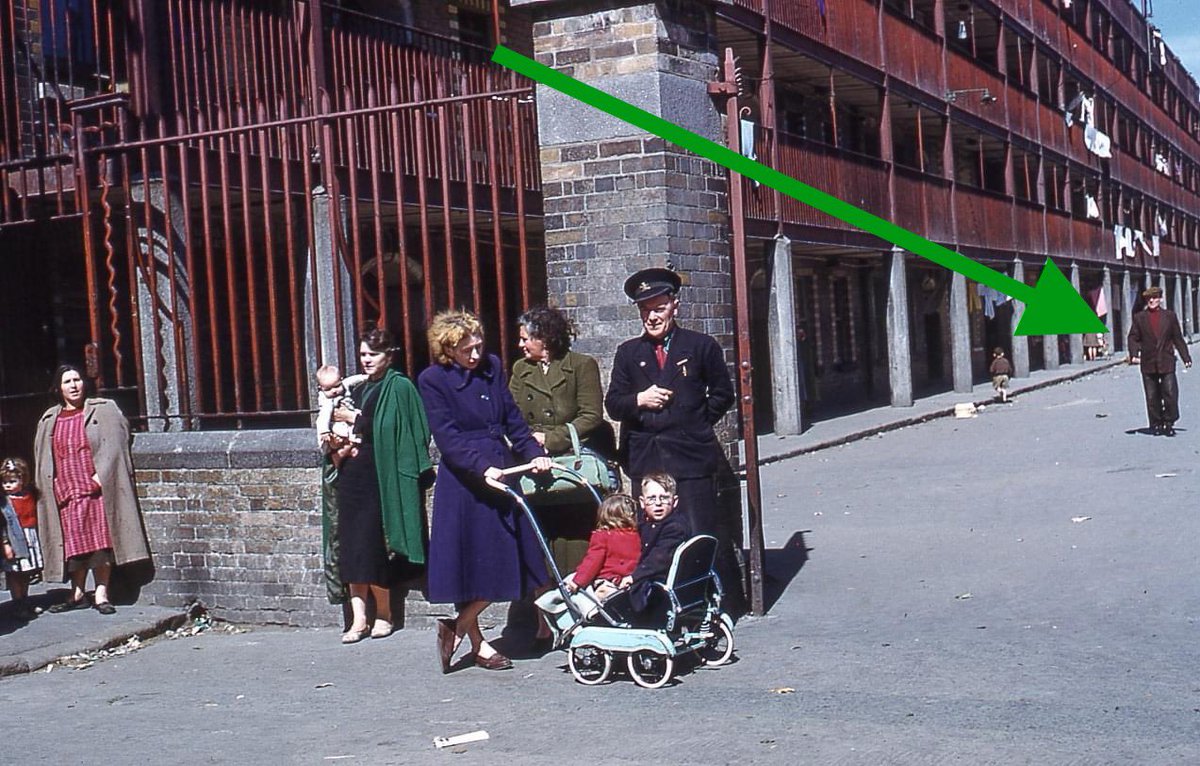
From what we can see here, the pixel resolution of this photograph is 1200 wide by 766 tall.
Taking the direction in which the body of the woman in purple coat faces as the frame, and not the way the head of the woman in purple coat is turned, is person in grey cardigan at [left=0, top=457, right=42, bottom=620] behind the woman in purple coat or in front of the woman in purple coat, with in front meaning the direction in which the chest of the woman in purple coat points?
behind

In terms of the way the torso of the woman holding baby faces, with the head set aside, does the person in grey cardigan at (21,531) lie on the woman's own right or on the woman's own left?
on the woman's own right

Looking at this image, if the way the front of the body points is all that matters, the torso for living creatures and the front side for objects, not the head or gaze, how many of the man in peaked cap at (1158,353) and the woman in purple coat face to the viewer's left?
0

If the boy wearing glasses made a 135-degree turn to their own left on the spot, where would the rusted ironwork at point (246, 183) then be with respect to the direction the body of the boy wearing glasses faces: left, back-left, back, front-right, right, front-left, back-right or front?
back-left

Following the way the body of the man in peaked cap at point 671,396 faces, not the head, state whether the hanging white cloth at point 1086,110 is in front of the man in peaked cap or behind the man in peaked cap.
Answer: behind

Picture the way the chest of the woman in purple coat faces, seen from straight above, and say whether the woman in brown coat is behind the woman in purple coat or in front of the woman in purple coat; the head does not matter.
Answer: behind

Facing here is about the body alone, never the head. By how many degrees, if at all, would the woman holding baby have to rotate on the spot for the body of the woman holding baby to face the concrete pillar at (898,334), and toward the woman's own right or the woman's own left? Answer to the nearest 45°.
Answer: approximately 180°

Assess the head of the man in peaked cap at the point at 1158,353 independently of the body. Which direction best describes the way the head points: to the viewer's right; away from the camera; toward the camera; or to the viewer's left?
toward the camera

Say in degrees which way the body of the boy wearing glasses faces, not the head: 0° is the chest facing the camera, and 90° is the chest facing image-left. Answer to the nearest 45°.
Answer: approximately 45°

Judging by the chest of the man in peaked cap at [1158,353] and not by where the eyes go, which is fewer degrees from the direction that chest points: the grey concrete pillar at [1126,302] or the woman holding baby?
the woman holding baby

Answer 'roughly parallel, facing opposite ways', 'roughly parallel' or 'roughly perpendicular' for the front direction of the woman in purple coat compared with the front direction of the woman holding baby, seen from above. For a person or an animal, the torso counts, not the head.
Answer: roughly perpendicular

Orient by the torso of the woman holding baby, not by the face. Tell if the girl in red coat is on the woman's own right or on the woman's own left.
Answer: on the woman's own left

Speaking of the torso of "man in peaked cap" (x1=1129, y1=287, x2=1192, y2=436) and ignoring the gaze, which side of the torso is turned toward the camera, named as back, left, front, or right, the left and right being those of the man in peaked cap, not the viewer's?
front

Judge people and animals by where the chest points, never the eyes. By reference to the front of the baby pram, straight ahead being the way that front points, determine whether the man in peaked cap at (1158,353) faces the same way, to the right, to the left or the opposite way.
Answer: to the right
